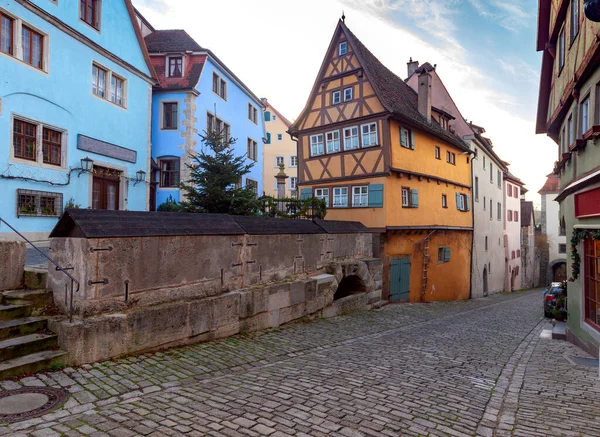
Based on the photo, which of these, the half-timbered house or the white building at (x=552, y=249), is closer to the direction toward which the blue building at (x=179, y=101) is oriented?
the half-timbered house

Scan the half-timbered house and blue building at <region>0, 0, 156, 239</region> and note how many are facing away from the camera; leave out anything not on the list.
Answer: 0

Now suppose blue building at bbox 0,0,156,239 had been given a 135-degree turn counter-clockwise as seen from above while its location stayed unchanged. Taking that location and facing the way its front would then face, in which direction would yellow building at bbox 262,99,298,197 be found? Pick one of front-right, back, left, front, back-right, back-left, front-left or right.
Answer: front-right

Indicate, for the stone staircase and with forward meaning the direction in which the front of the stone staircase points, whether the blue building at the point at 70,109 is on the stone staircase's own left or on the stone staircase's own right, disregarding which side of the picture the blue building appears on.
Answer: on the stone staircase's own left

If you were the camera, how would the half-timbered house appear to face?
facing the viewer and to the left of the viewer

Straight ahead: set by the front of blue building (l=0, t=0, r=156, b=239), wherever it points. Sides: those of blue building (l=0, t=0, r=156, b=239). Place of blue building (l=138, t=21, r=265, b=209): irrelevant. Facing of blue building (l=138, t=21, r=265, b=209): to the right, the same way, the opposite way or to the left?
the same way

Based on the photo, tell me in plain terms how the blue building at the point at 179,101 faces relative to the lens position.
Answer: facing the viewer and to the right of the viewer

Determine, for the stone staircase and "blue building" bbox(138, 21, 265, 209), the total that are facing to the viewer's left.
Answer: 0

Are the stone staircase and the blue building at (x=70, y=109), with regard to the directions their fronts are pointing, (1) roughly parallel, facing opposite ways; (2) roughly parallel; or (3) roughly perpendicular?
roughly parallel

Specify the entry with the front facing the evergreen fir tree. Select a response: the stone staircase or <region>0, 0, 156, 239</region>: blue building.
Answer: the blue building
